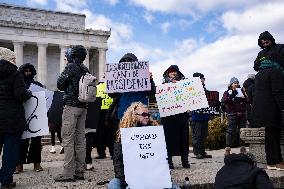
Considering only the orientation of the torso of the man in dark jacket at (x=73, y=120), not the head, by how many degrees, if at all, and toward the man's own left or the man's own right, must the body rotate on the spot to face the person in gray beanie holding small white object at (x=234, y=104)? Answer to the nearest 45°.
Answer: approximately 135° to the man's own right

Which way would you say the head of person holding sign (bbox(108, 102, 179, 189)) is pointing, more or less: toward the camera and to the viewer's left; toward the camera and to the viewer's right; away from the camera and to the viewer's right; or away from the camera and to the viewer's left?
toward the camera and to the viewer's right

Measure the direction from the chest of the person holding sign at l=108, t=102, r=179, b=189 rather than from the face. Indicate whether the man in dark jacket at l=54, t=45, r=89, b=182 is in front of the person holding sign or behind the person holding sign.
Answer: behind

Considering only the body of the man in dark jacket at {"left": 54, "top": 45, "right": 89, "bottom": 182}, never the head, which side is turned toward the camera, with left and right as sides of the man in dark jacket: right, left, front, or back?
left

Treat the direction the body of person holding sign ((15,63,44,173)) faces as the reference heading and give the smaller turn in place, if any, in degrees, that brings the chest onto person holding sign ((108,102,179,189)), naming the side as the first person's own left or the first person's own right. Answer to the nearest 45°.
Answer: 0° — they already face them

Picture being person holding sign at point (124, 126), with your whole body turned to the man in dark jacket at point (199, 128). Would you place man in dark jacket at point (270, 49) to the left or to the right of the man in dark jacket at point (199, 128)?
right

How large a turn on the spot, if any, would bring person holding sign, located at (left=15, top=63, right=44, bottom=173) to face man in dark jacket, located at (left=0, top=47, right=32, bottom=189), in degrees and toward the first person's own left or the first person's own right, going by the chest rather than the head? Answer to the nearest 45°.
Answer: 0° — they already face them

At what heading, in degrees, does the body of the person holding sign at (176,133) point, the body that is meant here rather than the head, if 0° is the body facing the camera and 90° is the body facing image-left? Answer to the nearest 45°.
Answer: approximately 0°

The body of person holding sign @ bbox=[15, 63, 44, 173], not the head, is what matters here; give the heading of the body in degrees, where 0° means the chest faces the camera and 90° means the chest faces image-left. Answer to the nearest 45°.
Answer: approximately 0°

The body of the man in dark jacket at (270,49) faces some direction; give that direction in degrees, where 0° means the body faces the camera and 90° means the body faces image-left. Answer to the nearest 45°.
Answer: approximately 45°

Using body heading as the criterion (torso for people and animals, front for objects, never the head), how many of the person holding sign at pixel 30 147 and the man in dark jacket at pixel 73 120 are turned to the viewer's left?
1

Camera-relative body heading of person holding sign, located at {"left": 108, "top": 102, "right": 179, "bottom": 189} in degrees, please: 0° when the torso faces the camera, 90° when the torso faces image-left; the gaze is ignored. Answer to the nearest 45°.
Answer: approximately 315°

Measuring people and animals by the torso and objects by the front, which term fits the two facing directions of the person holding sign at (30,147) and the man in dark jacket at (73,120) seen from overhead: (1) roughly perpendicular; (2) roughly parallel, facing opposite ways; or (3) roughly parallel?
roughly perpendicular
